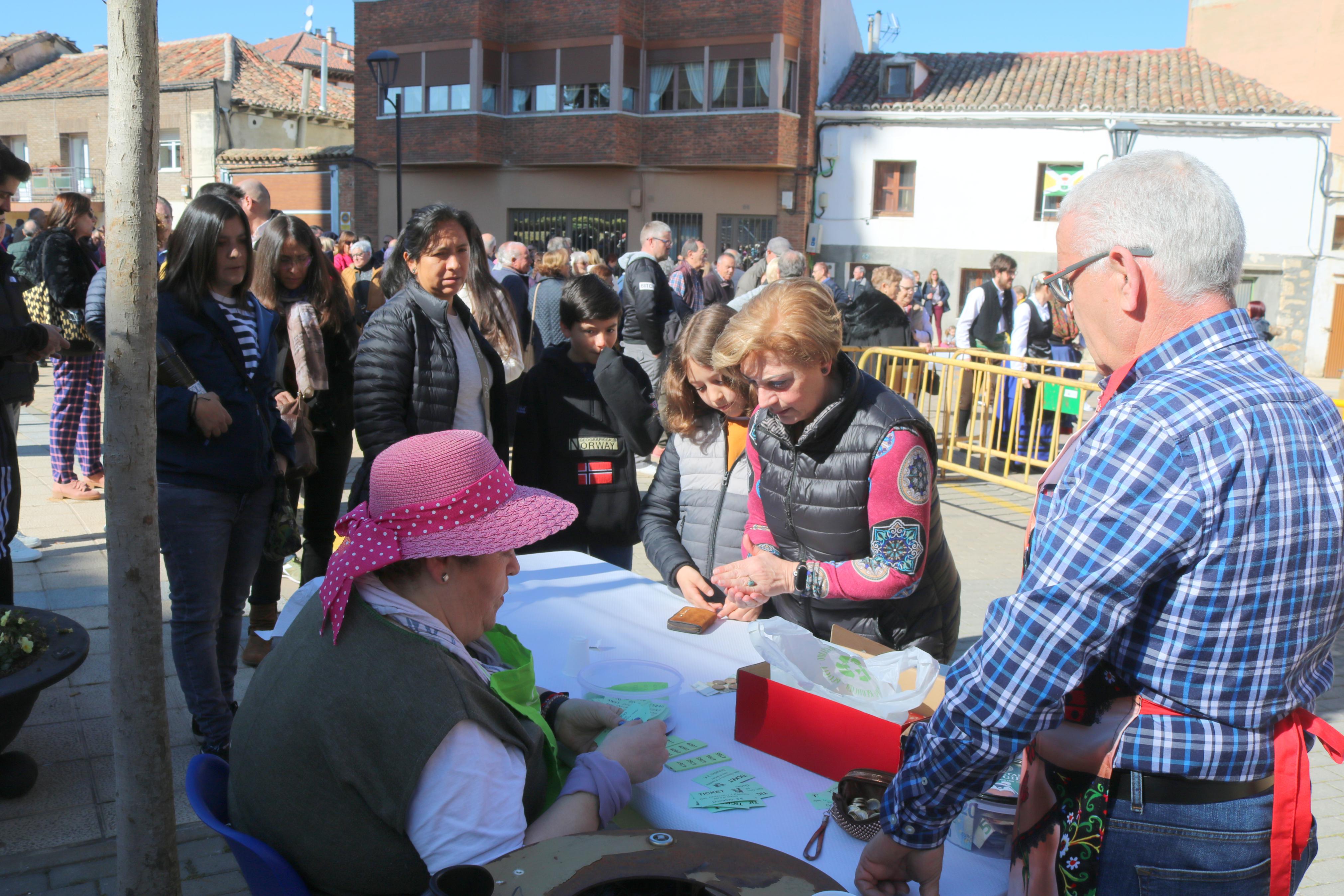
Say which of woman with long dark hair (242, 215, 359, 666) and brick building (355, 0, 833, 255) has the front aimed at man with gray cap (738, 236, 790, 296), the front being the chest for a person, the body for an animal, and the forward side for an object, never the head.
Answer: the brick building

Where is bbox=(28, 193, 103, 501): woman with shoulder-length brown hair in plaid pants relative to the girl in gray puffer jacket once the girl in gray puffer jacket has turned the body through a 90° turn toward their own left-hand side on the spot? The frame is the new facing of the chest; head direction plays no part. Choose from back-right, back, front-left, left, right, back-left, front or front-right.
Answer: left

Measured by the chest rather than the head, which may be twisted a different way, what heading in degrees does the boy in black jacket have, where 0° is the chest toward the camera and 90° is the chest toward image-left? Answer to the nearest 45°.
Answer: approximately 0°

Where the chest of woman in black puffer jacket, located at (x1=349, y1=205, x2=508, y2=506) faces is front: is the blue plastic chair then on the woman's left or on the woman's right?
on the woman's right

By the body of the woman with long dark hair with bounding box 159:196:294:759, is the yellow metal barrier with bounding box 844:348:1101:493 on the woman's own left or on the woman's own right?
on the woman's own left

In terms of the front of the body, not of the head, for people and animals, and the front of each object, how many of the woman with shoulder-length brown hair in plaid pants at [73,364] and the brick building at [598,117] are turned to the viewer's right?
1

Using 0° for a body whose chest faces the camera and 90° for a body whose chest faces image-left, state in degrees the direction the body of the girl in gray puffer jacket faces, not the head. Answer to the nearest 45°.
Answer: approximately 315°

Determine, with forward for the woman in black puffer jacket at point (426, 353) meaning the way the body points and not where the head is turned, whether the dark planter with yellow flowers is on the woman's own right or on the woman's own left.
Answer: on the woman's own right

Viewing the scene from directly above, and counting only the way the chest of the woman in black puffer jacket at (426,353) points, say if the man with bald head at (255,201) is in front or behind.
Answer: behind
